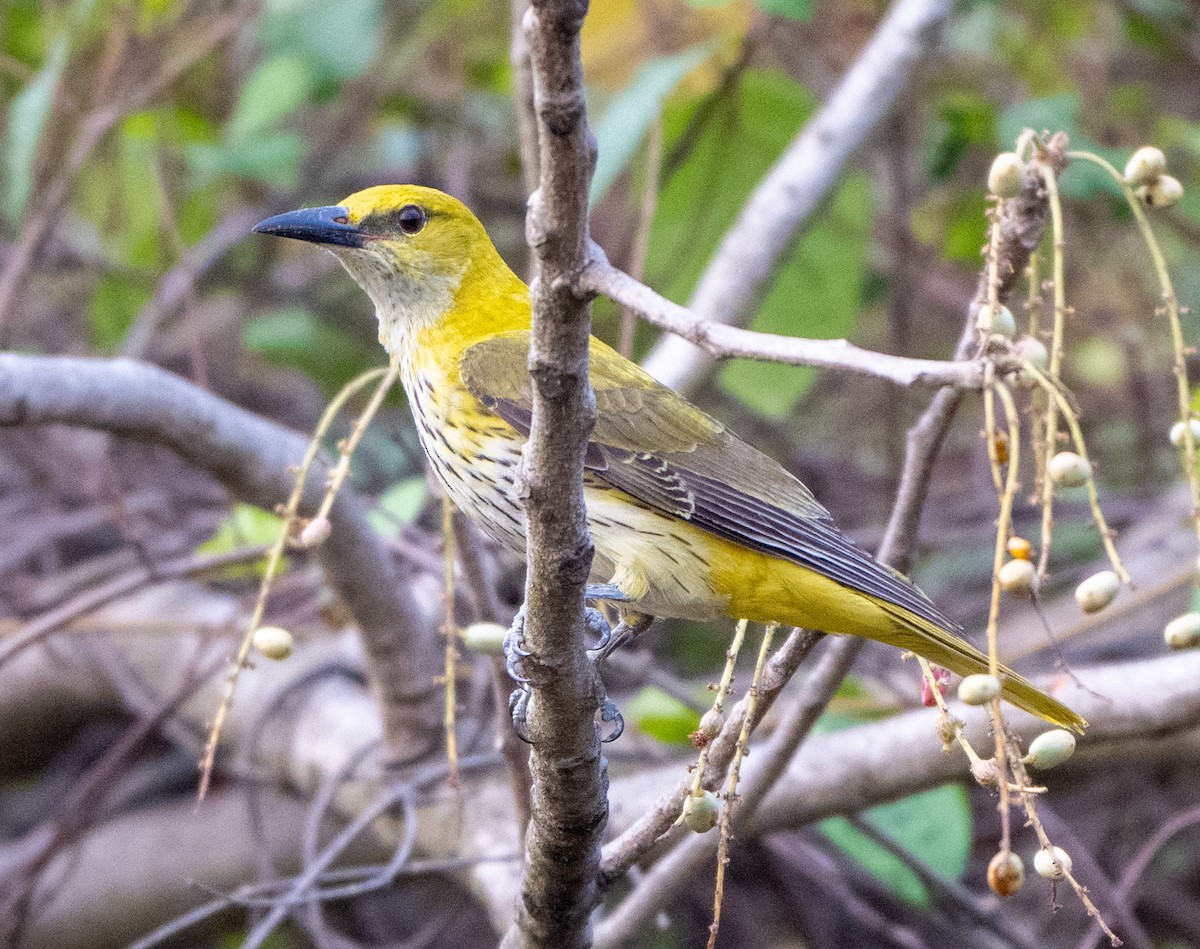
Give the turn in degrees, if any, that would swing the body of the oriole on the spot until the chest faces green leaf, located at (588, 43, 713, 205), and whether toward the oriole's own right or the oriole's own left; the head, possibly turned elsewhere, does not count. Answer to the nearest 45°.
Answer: approximately 90° to the oriole's own right

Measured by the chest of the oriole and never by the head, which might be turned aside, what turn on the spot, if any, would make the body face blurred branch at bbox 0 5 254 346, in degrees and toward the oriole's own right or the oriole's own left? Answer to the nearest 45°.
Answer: approximately 45° to the oriole's own right

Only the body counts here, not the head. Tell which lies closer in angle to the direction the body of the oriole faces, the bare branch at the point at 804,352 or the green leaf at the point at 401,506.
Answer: the green leaf

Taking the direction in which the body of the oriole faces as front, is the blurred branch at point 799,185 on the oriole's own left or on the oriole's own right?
on the oriole's own right

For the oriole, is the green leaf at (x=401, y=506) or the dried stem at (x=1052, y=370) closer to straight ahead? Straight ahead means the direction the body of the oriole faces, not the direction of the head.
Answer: the green leaf

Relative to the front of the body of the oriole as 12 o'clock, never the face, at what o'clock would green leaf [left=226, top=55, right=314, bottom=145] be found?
The green leaf is roughly at 2 o'clock from the oriole.

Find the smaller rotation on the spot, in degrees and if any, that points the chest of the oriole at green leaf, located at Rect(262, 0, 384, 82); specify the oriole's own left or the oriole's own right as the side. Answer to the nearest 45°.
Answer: approximately 45° to the oriole's own right

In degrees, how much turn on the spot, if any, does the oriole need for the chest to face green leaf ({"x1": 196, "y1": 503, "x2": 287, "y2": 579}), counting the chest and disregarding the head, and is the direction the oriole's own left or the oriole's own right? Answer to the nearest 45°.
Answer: approximately 45° to the oriole's own right

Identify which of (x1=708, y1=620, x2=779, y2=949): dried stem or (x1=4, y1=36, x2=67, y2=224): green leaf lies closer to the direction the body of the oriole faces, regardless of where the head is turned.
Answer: the green leaf

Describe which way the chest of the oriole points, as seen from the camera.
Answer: to the viewer's left
